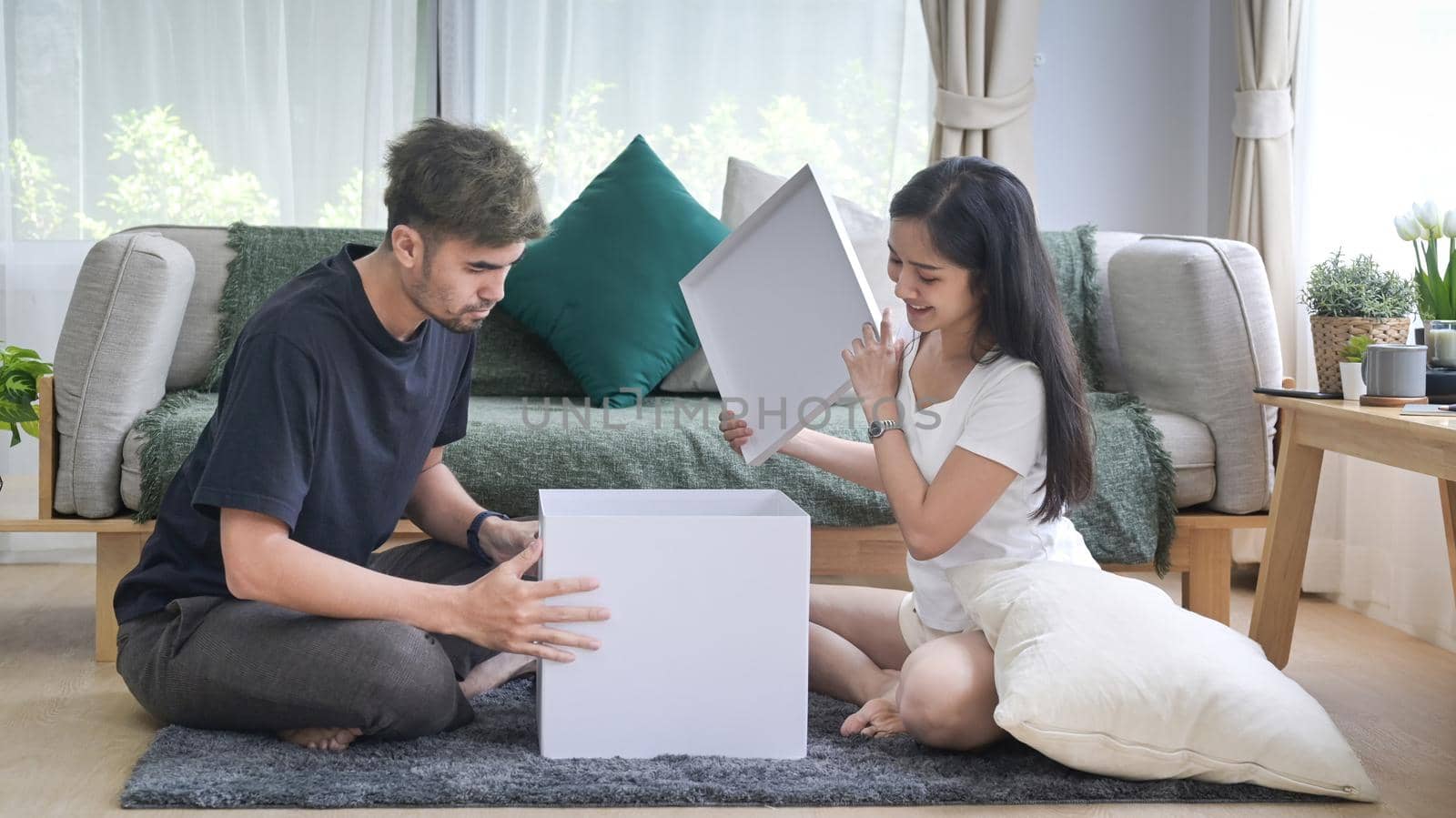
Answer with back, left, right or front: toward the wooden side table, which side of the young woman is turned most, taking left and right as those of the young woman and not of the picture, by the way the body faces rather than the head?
back

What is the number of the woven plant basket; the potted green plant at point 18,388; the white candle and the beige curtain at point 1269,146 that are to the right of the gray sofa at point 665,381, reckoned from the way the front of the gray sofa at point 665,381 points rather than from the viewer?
1

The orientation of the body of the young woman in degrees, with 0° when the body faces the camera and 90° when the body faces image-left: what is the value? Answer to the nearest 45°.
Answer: approximately 45°

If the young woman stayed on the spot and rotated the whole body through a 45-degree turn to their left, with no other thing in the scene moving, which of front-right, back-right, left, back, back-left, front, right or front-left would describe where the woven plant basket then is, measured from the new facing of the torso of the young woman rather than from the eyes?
back-left

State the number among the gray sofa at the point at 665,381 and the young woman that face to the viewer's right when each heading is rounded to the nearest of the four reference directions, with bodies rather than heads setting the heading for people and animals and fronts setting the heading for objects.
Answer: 0

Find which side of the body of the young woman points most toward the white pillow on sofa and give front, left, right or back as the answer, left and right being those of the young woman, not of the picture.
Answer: right

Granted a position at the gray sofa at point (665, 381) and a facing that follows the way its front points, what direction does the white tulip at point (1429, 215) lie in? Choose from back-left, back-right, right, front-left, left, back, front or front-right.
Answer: left

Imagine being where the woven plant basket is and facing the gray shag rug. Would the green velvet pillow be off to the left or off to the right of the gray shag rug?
right

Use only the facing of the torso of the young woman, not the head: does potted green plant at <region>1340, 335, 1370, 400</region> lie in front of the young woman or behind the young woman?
behind

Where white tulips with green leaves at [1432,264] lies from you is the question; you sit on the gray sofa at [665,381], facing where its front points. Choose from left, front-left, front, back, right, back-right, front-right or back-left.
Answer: left

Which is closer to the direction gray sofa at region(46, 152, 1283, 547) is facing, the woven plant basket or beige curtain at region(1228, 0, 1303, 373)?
the woven plant basket

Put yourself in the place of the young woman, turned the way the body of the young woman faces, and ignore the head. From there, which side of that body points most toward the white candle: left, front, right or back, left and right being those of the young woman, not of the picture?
back

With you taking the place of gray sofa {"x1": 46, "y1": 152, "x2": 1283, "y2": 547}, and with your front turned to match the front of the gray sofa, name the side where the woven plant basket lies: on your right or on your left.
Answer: on your left

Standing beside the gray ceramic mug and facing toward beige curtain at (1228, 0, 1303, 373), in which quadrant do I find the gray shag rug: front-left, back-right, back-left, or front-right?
back-left

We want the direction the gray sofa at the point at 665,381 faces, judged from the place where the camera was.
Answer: facing the viewer
